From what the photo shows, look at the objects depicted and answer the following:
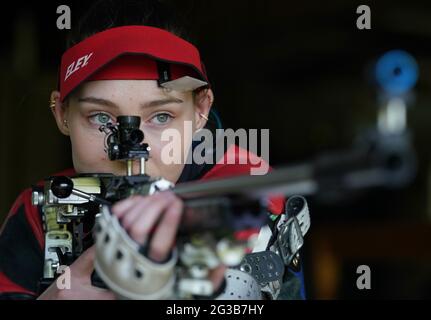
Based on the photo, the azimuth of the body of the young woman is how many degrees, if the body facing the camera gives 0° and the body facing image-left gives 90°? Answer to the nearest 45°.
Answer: approximately 0°
